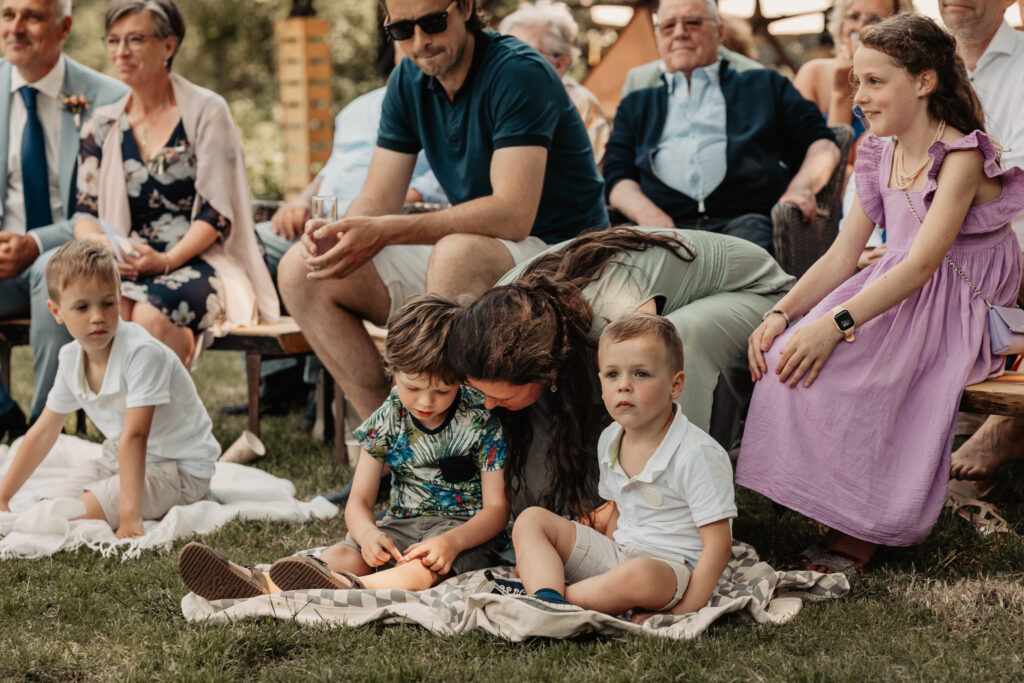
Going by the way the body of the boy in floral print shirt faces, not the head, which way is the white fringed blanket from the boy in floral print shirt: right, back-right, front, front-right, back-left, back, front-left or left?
right

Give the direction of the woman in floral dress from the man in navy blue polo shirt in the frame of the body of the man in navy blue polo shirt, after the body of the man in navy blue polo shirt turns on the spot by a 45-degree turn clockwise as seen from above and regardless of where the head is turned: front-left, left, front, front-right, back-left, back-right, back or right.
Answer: front-right

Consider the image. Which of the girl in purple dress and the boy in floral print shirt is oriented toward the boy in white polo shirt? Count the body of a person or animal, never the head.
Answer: the girl in purple dress

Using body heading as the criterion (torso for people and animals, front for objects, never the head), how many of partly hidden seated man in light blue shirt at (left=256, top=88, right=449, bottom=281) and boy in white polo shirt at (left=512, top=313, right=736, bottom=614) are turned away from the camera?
0

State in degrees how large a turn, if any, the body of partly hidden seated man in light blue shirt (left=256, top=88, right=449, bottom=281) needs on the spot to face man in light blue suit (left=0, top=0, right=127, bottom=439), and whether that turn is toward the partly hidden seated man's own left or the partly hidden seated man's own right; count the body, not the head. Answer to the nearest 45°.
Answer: approximately 45° to the partly hidden seated man's own right

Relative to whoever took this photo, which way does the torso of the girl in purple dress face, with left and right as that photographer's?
facing the viewer and to the left of the viewer

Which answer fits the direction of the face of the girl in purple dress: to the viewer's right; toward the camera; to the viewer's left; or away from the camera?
to the viewer's left

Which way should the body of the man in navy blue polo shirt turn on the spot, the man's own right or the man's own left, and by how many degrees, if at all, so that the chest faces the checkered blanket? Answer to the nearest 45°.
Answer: approximately 45° to the man's own left

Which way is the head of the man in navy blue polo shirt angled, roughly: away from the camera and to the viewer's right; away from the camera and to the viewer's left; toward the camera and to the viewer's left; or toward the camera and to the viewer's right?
toward the camera and to the viewer's left
